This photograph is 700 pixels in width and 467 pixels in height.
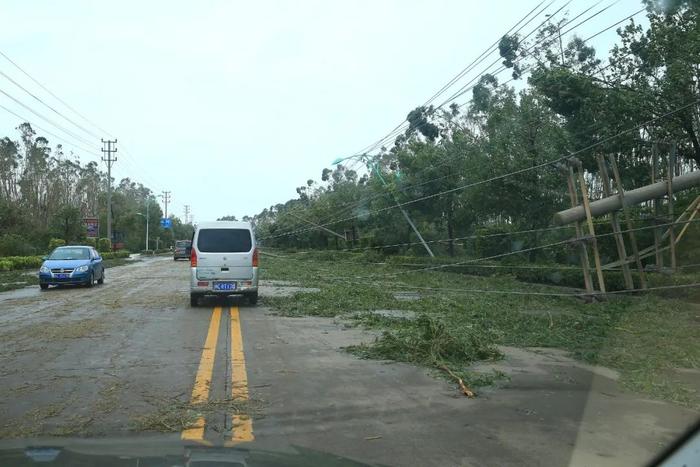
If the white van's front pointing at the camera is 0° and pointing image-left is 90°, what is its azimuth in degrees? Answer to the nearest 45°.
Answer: approximately 180°

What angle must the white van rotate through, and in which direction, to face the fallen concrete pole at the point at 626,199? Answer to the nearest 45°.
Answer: approximately 90° to its right

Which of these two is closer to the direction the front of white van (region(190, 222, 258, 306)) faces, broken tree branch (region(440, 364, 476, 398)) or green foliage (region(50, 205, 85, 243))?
the green foliage

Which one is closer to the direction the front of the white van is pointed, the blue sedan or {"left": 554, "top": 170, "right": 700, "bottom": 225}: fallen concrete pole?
the blue sedan

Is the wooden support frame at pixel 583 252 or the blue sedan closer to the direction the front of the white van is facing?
the blue sedan

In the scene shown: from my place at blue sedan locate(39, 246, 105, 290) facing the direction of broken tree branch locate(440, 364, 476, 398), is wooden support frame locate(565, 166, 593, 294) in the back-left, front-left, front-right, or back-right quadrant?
front-left

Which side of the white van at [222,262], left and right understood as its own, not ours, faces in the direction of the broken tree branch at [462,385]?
back

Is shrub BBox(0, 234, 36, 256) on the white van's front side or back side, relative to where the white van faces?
on the front side

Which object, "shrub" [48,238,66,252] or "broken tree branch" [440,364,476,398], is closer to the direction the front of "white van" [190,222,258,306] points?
the shrub

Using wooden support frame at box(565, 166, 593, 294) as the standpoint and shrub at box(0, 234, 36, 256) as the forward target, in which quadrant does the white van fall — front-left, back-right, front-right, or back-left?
front-left

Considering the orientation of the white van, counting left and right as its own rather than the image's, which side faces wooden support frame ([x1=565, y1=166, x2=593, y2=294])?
right

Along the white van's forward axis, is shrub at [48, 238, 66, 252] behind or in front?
in front

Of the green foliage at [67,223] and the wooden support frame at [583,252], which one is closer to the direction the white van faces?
the green foliage

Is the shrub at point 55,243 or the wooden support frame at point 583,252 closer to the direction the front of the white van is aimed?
the shrub
